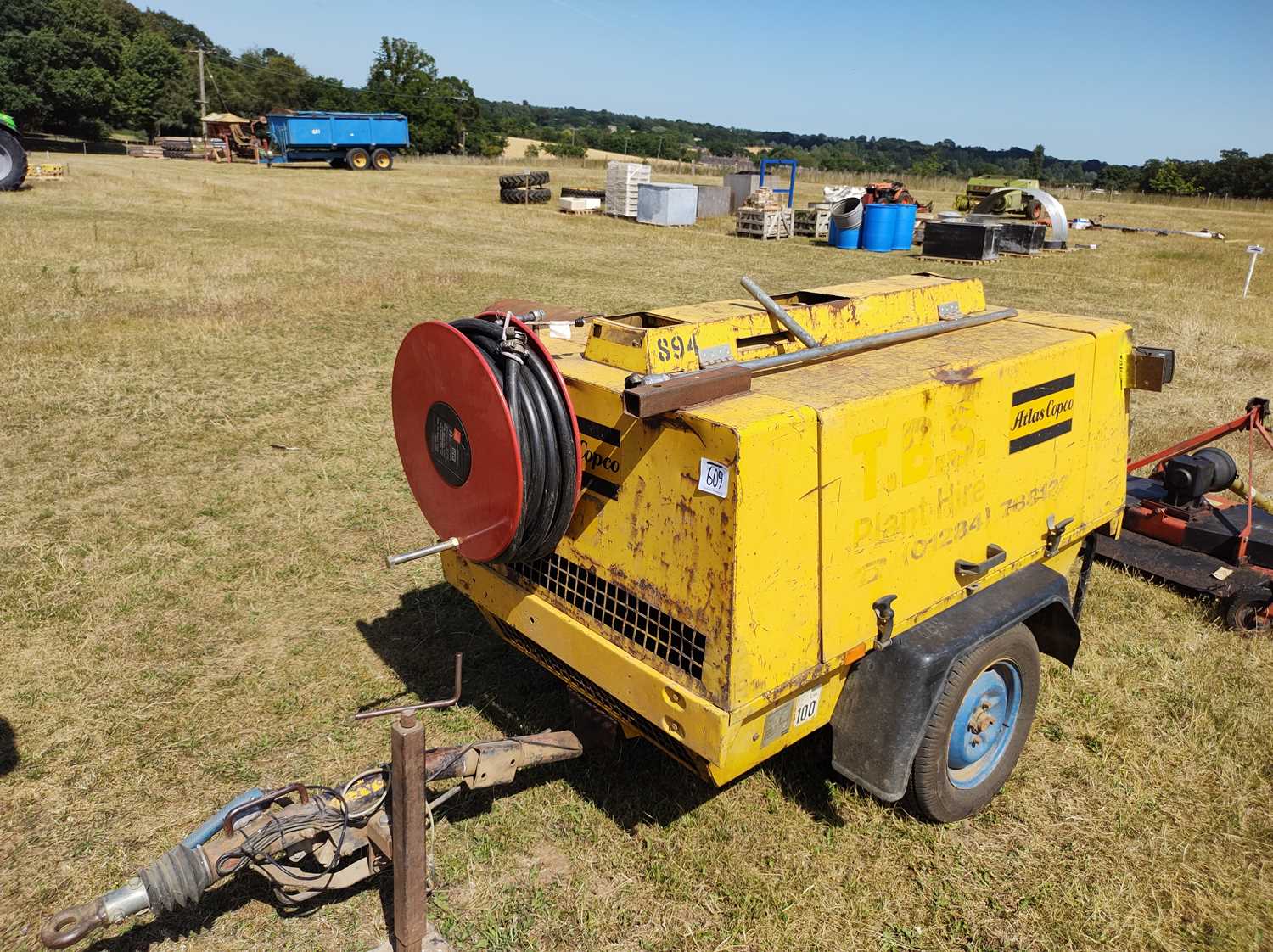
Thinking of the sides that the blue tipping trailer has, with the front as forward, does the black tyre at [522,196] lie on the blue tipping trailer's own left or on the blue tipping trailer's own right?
on the blue tipping trailer's own left

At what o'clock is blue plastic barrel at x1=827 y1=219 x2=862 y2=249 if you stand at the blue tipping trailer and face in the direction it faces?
The blue plastic barrel is roughly at 8 o'clock from the blue tipping trailer.

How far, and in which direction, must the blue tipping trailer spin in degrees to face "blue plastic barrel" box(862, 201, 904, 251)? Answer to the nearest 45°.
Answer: approximately 135° to its left

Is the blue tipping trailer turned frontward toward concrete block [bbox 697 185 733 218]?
no

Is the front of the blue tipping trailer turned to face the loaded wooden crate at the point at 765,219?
no

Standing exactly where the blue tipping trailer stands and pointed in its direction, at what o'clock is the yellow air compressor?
The yellow air compressor is roughly at 9 o'clock from the blue tipping trailer.

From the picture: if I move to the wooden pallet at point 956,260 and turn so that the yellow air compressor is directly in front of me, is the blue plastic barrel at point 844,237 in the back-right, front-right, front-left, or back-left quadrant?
back-right

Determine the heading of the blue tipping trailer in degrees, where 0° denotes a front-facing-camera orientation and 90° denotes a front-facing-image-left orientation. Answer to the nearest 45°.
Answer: approximately 90°

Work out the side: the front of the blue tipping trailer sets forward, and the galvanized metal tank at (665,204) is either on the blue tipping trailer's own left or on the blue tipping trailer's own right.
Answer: on the blue tipping trailer's own left

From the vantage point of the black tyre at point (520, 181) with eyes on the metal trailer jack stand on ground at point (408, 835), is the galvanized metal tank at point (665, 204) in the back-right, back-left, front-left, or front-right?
front-left

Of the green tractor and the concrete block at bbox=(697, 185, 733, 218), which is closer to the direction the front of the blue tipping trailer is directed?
the green tractor

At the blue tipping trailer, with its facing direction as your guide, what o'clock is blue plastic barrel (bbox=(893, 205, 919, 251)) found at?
The blue plastic barrel is roughly at 8 o'clock from the blue tipping trailer.

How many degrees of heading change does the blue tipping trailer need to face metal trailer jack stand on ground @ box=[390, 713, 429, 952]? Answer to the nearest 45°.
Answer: approximately 90° to its left
